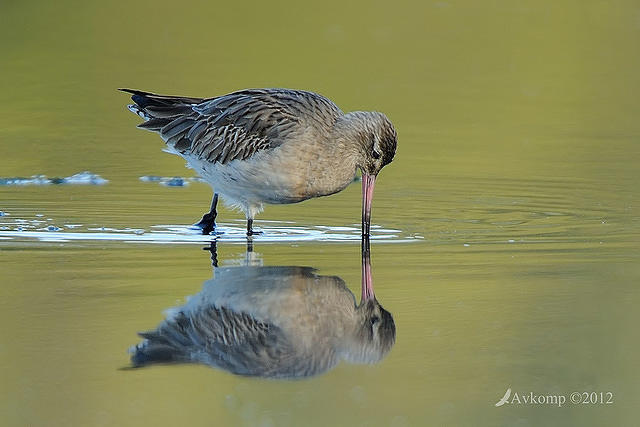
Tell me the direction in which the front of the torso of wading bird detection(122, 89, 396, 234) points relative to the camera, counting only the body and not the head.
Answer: to the viewer's right
